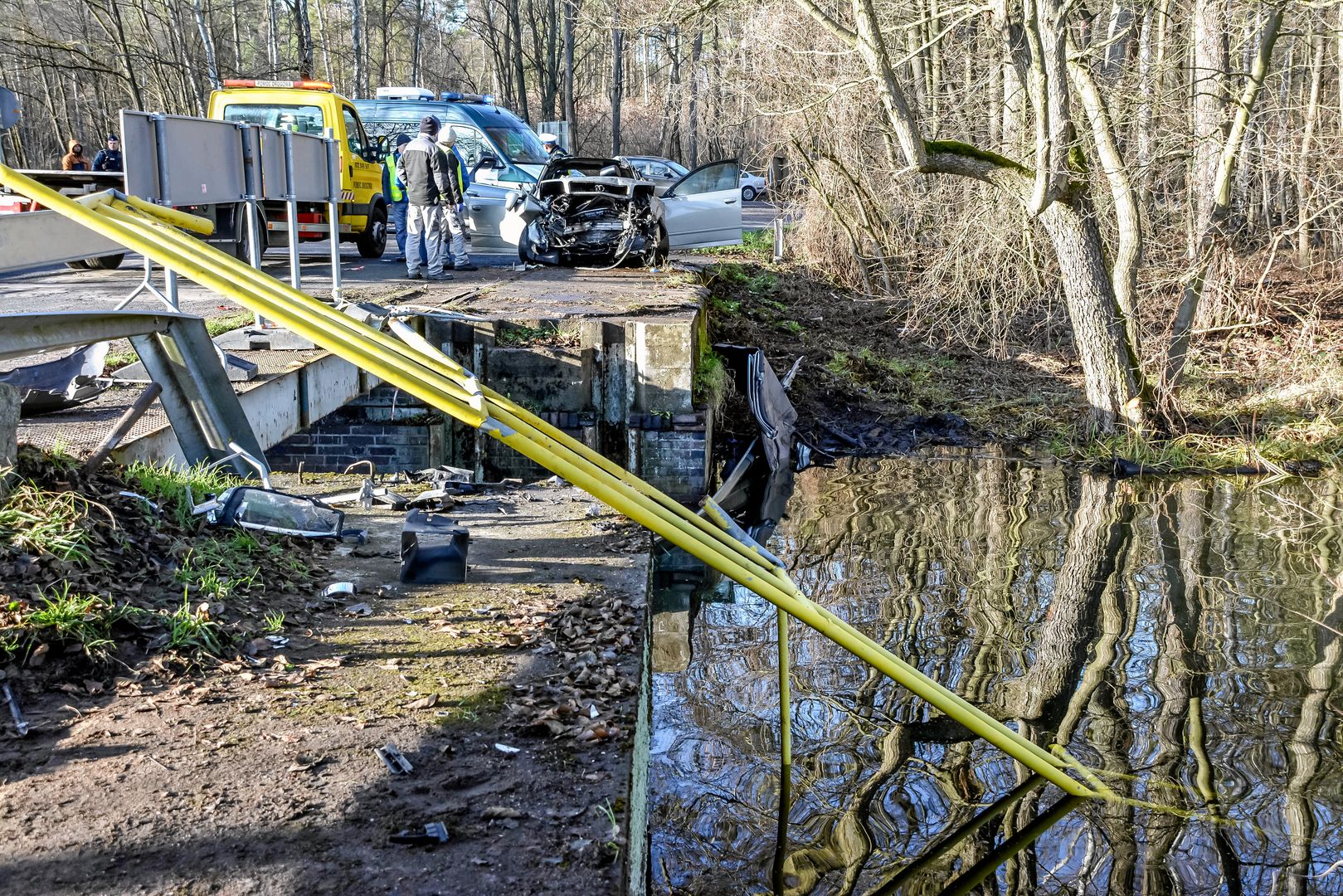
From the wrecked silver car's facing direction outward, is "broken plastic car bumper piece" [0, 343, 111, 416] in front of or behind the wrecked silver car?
in front

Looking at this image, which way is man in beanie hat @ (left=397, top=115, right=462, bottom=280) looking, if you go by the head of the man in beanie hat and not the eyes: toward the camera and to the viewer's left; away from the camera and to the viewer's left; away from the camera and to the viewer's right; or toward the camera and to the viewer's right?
away from the camera and to the viewer's right

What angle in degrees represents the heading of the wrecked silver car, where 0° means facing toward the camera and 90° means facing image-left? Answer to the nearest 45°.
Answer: approximately 0°

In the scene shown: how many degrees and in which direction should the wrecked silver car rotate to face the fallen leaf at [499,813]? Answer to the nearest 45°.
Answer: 0° — it already faces it

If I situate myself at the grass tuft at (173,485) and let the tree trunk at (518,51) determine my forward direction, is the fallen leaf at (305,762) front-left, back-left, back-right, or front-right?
back-right

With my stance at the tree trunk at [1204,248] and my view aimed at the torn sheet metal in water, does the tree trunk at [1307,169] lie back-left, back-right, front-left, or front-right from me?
back-right

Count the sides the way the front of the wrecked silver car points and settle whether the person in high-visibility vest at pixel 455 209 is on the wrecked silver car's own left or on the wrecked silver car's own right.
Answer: on the wrecked silver car's own right

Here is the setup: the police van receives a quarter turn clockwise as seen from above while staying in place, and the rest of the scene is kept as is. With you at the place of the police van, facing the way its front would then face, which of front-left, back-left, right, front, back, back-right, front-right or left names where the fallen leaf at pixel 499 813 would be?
front-left

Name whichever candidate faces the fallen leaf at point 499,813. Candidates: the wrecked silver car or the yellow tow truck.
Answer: the wrecked silver car

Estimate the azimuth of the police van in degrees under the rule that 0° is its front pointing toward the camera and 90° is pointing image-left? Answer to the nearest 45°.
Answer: approximately 315°

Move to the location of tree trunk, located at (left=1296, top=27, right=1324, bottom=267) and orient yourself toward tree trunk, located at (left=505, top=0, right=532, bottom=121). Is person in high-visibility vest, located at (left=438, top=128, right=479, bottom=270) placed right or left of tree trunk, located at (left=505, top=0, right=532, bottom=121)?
left

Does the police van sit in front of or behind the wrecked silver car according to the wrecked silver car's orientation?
behind

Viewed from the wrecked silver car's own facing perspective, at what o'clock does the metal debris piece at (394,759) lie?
The metal debris piece is roughly at 12 o'clock from the wrecked silver car.

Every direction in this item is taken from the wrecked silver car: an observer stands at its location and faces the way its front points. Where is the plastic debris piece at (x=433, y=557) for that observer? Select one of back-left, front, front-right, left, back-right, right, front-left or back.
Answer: front
